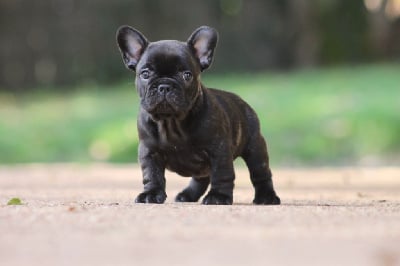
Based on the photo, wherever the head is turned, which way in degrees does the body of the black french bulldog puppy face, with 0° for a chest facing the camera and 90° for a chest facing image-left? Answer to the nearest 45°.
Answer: approximately 45°
